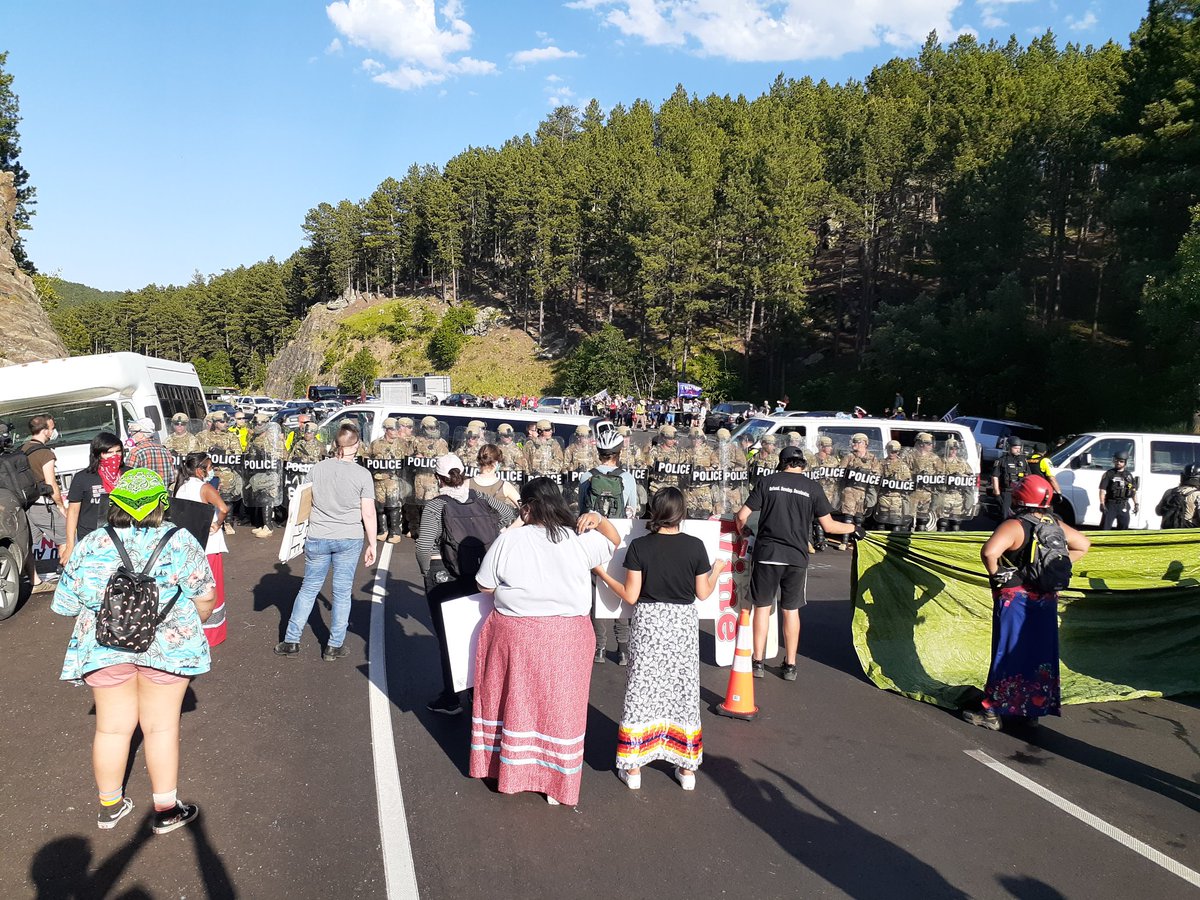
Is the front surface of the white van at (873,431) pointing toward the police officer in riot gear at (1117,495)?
no

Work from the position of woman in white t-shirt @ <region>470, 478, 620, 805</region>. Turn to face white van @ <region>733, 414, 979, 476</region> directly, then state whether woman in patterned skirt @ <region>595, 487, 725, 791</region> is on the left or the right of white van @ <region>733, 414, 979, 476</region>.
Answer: right

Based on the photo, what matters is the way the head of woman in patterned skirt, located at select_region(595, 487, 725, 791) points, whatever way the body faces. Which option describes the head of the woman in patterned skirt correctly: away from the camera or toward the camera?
away from the camera

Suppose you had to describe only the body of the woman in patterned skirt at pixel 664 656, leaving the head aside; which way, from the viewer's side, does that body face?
away from the camera

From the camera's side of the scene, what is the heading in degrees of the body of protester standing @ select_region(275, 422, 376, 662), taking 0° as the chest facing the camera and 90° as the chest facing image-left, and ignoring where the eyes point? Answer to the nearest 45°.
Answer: approximately 180°

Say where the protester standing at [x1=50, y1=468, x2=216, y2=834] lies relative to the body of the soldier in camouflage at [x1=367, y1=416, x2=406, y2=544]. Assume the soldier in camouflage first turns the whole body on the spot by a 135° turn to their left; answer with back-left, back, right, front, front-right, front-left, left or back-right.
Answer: back-right

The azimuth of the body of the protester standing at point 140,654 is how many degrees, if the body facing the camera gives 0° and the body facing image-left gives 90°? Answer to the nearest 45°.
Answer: approximately 180°

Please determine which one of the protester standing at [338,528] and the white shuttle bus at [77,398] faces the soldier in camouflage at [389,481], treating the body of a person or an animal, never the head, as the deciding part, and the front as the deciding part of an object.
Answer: the protester standing

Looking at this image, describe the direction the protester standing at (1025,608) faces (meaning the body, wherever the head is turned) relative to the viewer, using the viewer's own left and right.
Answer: facing away from the viewer and to the left of the viewer

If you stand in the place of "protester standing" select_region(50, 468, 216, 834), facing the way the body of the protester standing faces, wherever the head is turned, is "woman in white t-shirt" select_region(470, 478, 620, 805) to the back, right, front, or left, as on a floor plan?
right

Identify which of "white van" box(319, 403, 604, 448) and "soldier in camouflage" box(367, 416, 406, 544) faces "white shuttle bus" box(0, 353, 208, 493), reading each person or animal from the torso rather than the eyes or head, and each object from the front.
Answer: the white van

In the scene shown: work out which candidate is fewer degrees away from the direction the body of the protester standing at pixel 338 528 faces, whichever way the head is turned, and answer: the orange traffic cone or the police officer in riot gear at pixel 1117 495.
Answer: the police officer in riot gear

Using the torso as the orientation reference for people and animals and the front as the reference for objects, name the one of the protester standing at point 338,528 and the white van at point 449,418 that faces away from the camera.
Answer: the protester standing
